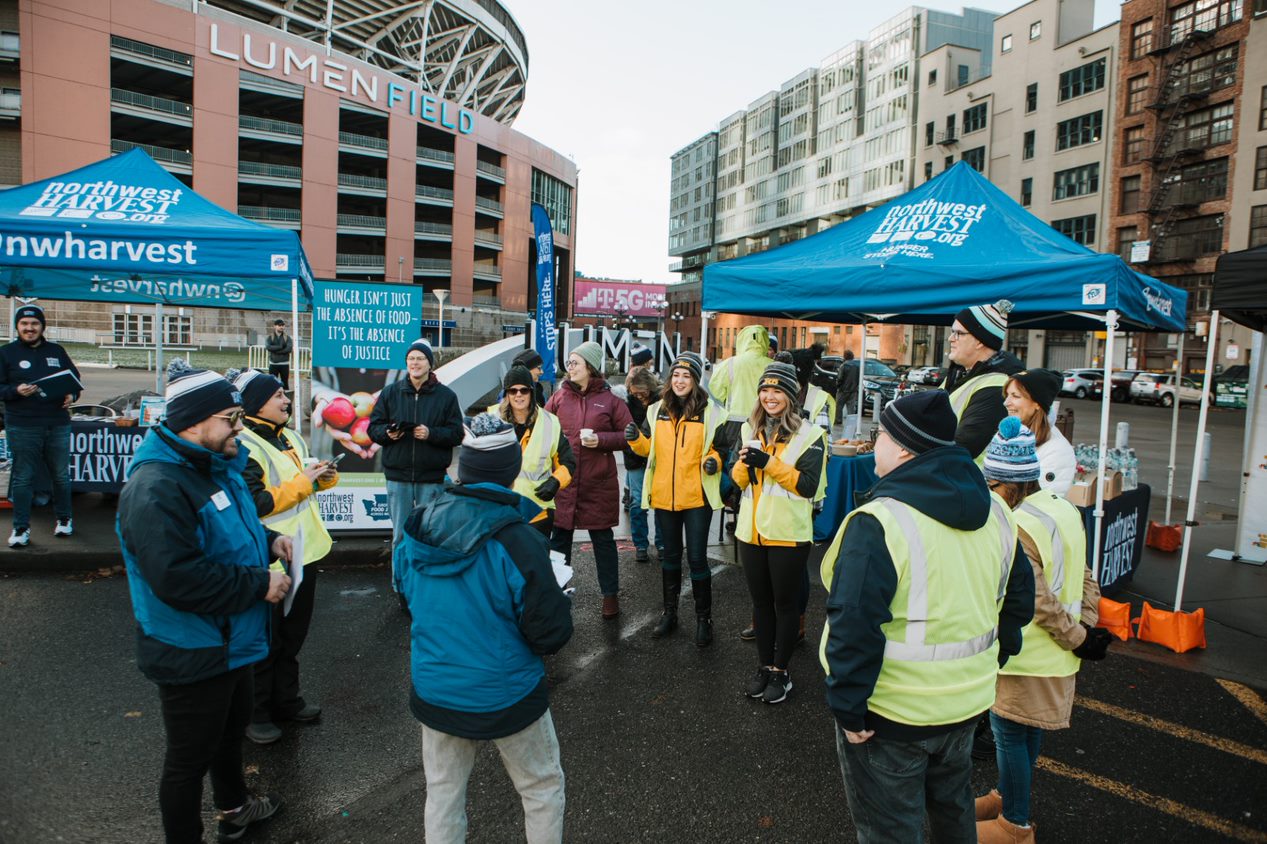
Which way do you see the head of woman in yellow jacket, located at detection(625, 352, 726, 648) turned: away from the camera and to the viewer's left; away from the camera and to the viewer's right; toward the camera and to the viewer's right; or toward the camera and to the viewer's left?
toward the camera and to the viewer's left

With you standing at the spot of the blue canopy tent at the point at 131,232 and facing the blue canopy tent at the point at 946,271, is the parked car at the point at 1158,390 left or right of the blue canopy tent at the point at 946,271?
left

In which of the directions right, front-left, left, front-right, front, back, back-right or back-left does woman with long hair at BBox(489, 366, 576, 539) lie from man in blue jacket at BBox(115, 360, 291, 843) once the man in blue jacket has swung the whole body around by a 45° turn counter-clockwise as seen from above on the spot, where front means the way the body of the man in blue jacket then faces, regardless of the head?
front

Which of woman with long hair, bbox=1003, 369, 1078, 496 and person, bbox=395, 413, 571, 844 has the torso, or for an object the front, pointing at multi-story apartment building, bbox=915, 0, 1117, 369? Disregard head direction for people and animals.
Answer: the person

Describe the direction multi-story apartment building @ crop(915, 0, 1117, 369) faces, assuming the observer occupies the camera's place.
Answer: facing the viewer and to the left of the viewer

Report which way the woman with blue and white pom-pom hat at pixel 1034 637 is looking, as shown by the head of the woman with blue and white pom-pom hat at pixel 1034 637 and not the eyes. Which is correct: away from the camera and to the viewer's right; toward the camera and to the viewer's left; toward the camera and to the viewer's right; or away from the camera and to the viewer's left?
away from the camera and to the viewer's left

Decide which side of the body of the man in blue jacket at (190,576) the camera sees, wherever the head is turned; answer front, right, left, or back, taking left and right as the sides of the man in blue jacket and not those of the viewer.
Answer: right

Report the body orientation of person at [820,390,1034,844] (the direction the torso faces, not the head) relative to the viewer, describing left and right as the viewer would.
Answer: facing away from the viewer and to the left of the viewer

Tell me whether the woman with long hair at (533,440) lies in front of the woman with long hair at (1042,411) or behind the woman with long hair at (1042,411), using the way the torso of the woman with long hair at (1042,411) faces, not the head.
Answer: in front

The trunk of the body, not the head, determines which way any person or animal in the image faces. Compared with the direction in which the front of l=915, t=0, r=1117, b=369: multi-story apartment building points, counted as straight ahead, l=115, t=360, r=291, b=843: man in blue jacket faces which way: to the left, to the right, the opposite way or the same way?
the opposite way

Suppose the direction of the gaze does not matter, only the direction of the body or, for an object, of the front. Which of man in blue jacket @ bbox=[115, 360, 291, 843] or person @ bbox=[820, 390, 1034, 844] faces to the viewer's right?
the man in blue jacket

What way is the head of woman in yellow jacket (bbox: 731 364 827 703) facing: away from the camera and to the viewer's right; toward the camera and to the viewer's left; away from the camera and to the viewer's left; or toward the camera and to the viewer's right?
toward the camera and to the viewer's left

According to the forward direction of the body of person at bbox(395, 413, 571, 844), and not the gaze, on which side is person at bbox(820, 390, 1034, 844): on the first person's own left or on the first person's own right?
on the first person's own right

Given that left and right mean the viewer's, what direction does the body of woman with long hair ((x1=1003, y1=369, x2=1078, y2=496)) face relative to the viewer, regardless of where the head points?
facing to the left of the viewer

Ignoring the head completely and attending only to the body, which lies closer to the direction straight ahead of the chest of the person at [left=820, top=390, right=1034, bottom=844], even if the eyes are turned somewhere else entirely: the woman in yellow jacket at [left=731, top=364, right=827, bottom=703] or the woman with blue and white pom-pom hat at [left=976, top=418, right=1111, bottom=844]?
the woman in yellow jacket

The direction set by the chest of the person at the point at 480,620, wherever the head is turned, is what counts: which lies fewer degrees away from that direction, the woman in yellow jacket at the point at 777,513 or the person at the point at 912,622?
the woman in yellow jacket

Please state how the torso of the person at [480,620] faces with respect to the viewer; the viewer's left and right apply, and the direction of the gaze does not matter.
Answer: facing away from the viewer and to the right of the viewer
